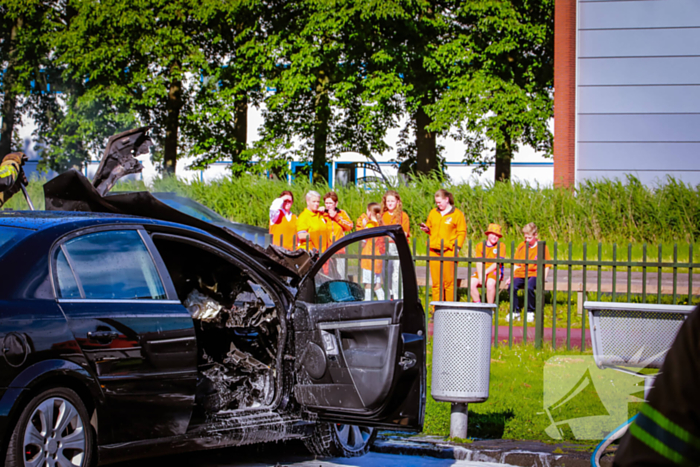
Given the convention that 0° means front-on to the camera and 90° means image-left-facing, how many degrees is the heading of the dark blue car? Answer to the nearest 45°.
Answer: approximately 225°

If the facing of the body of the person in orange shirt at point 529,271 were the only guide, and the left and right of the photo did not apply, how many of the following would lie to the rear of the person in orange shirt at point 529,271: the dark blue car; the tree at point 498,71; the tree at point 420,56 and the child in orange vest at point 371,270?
2

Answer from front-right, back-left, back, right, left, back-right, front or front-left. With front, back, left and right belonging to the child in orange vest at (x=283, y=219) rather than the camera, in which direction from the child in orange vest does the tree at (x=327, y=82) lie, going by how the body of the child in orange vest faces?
back

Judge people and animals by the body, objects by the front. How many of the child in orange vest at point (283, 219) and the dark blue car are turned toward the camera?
1

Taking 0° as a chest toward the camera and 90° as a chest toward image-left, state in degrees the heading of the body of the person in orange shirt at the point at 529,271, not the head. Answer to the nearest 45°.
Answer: approximately 0°

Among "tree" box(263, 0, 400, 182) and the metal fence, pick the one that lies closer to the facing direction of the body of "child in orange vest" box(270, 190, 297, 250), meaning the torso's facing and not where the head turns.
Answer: the metal fence

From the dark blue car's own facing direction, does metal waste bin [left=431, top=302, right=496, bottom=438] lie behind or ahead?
ahead

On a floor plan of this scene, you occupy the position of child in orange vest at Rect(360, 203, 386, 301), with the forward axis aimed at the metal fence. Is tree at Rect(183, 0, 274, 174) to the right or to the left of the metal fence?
left

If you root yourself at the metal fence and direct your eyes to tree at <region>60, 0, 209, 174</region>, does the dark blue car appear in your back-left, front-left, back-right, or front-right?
back-left

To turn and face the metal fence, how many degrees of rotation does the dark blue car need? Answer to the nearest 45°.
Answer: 0° — it already faces it

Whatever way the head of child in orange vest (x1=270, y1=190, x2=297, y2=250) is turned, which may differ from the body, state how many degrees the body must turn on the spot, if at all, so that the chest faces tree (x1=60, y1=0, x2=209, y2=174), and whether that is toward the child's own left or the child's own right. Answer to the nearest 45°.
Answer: approximately 180°

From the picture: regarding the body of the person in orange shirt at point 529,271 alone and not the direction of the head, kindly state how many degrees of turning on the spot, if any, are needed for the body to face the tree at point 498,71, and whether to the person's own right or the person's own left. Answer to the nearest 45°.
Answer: approximately 180°

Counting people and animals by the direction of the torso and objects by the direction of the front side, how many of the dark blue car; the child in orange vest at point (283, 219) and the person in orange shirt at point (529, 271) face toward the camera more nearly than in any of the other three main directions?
2

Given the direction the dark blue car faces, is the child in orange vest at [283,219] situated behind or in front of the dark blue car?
in front

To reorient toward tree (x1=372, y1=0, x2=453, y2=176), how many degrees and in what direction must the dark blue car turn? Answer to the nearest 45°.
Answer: approximately 45° to its left

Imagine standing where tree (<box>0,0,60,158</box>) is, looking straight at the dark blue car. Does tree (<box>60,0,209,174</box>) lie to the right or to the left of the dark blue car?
left
